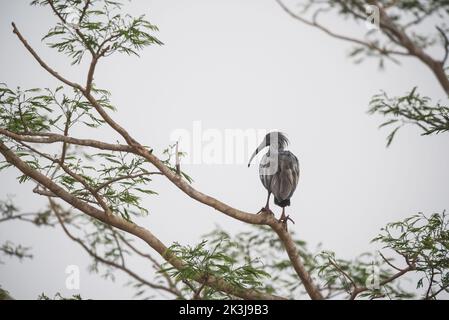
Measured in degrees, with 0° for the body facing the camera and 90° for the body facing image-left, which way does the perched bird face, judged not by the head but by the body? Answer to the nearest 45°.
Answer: approximately 135°
